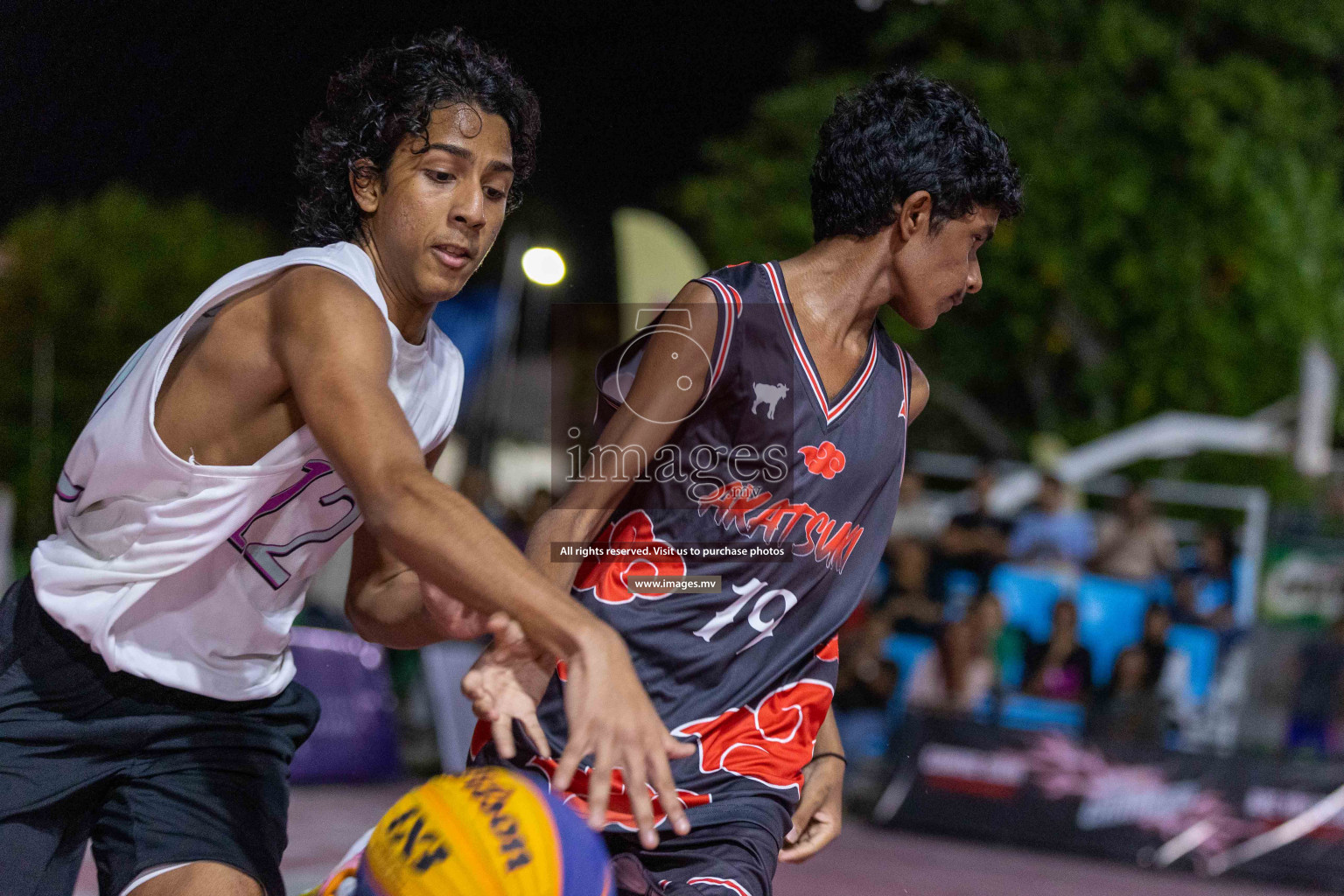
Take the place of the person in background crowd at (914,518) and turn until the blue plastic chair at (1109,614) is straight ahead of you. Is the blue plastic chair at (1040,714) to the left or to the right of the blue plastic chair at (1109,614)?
right

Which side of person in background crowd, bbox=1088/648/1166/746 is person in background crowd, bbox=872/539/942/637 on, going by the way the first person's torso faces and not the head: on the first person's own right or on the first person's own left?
on the first person's own right

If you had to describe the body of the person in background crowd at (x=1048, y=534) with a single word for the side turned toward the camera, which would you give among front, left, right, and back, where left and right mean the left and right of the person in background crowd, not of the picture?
front

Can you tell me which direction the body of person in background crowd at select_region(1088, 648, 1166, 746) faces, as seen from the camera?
toward the camera

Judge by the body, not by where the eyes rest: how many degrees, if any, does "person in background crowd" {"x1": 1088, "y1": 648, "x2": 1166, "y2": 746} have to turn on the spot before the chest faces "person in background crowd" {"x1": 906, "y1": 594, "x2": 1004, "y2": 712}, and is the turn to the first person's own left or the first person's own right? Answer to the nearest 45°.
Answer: approximately 90° to the first person's own right

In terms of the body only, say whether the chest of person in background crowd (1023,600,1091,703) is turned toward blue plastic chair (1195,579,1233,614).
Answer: no

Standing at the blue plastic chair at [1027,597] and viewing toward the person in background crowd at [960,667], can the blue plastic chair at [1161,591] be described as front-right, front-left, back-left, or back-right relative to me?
back-left

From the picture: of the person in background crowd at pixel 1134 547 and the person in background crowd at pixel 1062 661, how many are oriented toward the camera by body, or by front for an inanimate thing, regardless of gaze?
2

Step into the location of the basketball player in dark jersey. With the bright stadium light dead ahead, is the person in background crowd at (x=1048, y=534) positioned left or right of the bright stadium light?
right

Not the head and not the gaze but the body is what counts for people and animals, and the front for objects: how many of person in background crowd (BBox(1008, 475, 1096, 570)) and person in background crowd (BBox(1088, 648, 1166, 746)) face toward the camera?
2

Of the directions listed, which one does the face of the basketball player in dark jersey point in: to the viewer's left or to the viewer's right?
to the viewer's right

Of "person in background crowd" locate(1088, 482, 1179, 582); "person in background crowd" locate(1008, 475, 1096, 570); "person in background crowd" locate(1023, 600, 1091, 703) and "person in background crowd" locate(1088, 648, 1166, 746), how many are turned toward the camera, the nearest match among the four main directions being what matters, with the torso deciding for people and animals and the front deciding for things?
4

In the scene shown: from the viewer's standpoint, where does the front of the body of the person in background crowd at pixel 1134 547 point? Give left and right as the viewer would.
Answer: facing the viewer

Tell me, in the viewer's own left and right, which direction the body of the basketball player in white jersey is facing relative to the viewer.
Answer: facing the viewer and to the right of the viewer

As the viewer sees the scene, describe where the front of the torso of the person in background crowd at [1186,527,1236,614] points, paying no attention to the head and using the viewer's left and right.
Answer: facing the viewer and to the left of the viewer

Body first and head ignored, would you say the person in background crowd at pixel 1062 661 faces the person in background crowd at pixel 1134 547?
no

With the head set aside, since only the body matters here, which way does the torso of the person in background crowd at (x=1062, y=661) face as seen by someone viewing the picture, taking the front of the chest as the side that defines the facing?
toward the camera
